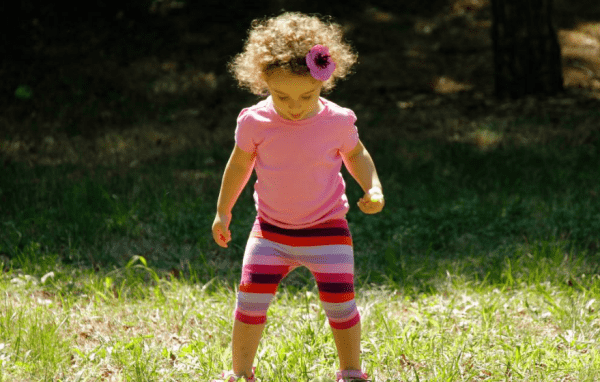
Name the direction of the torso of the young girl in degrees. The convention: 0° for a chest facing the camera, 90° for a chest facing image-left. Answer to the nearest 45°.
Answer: approximately 0°
